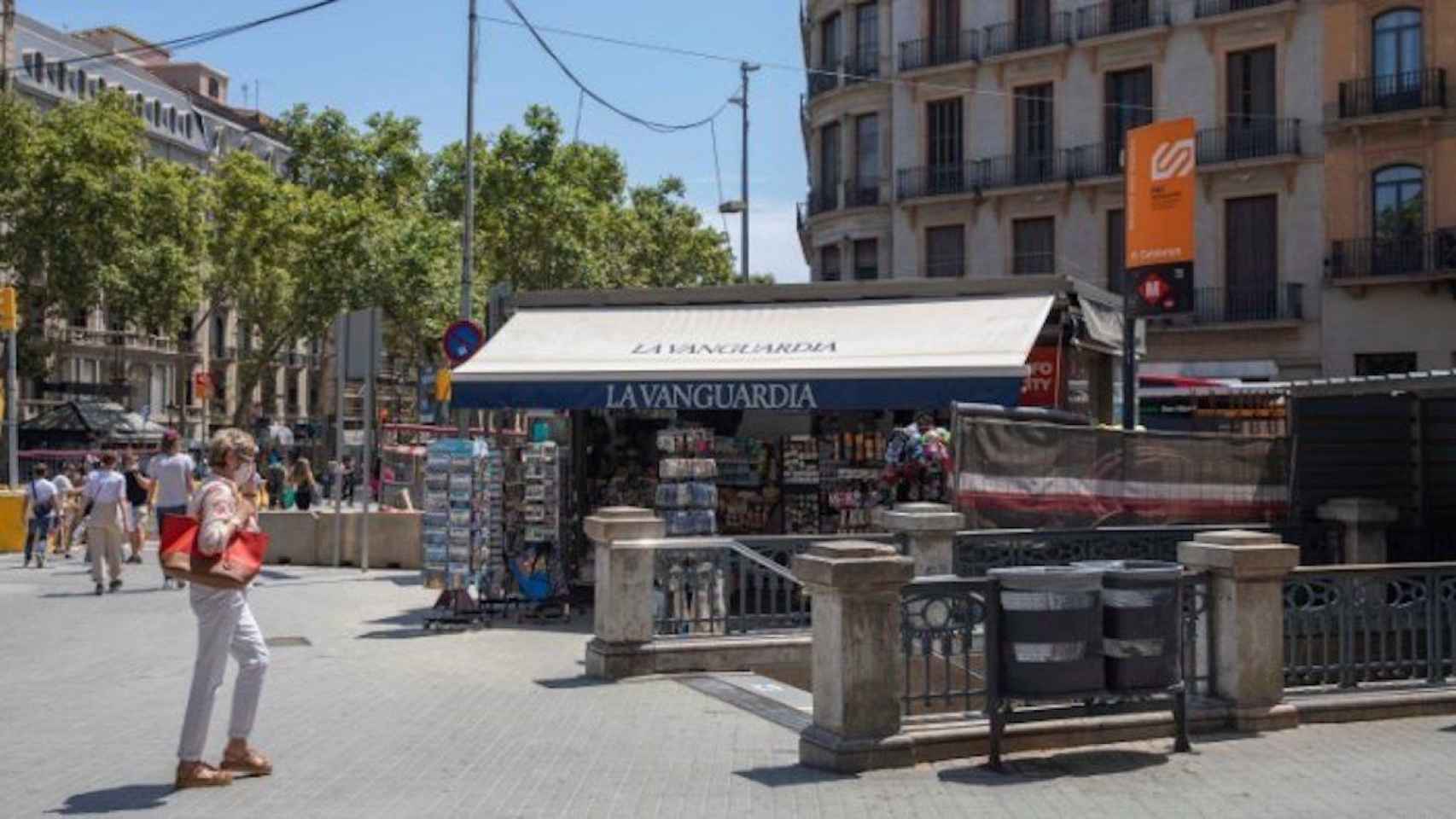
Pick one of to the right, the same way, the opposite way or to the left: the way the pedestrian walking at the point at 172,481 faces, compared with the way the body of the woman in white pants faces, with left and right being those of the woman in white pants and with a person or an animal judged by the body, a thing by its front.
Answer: to the left

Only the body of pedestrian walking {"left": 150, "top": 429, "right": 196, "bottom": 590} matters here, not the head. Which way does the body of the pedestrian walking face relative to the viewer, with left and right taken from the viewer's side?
facing away from the viewer

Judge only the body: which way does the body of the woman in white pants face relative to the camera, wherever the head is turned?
to the viewer's right

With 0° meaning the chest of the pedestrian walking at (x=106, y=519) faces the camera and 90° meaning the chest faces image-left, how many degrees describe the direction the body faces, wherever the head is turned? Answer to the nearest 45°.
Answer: approximately 180°

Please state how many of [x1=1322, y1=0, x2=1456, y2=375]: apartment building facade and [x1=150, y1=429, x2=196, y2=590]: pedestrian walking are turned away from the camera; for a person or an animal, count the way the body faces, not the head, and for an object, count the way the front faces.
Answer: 1

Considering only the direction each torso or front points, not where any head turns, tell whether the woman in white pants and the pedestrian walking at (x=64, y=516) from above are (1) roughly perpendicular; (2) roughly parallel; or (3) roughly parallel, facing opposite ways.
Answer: roughly perpendicular

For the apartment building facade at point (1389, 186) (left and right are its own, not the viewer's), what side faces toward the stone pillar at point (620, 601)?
front
